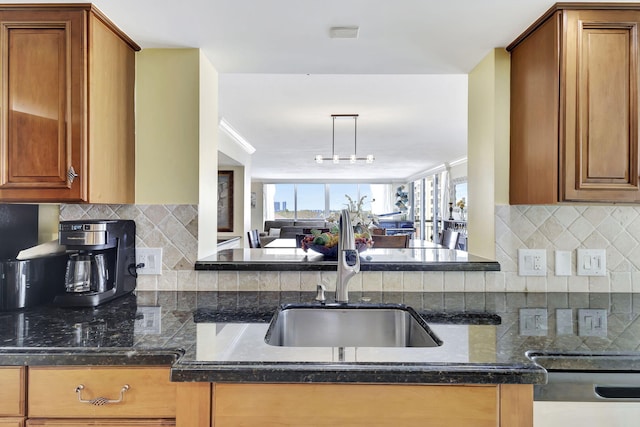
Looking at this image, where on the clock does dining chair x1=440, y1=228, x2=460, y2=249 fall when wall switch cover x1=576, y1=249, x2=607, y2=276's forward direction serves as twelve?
The dining chair is roughly at 5 o'clock from the wall switch cover.

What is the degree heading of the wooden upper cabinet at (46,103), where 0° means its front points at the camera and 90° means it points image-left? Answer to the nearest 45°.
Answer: approximately 0°

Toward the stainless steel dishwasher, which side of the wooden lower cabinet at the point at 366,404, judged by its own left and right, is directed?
left

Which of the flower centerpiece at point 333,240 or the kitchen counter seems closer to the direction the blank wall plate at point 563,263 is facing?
the kitchen counter

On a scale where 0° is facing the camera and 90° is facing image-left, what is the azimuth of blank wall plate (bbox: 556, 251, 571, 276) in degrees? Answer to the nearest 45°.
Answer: approximately 0°

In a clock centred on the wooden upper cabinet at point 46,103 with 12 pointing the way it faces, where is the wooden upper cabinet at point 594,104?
the wooden upper cabinet at point 594,104 is roughly at 10 o'clock from the wooden upper cabinet at point 46,103.
